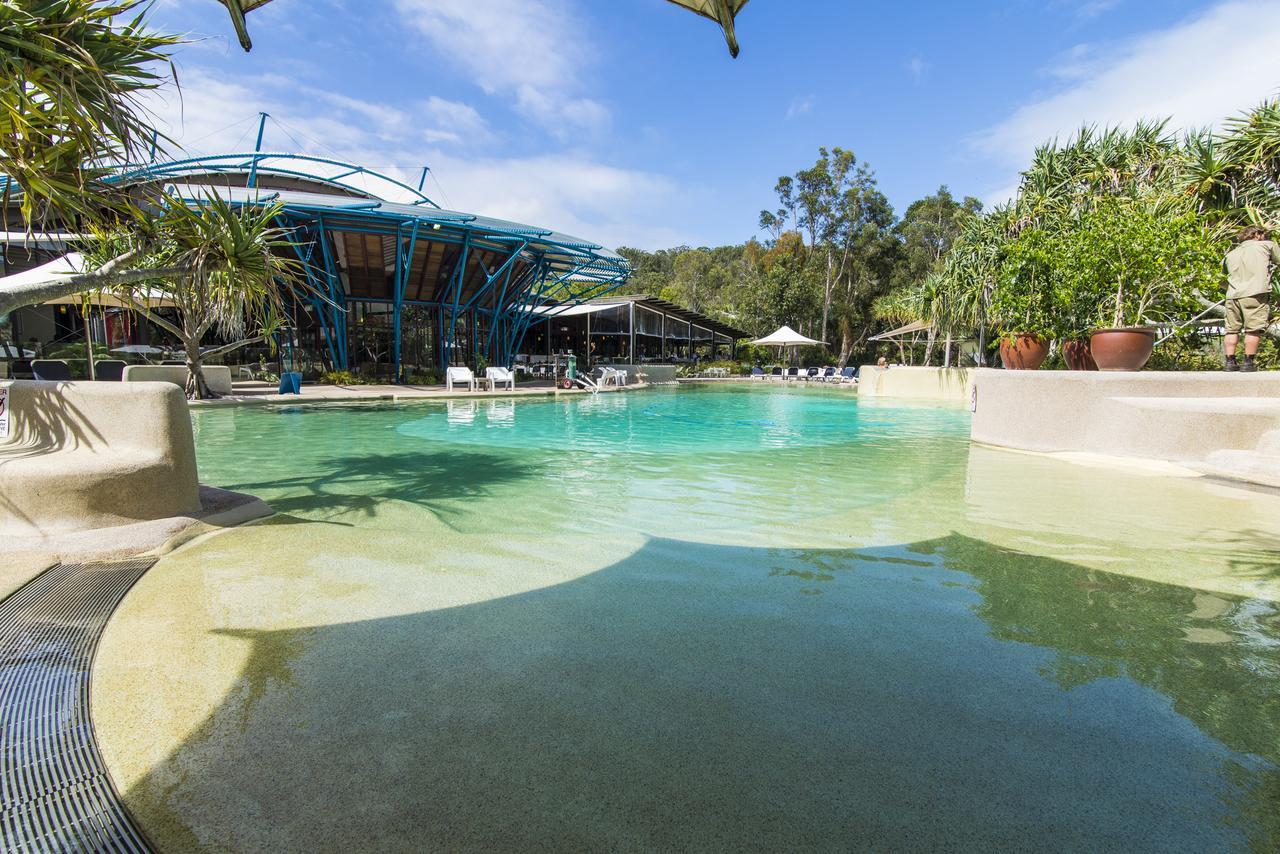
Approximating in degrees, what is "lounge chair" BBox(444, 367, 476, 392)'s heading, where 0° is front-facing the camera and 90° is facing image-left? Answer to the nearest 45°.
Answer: approximately 0°

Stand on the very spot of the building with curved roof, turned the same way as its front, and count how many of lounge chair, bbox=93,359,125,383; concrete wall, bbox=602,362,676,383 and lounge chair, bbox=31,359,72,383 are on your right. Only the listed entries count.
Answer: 2

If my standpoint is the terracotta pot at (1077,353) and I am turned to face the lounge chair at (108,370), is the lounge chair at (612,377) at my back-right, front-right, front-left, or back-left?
front-right

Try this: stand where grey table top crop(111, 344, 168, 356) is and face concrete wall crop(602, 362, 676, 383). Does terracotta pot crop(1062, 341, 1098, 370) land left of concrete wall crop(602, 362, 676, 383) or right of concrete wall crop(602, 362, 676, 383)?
right

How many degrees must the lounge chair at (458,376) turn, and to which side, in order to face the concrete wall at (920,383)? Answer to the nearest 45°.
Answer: approximately 90° to its left

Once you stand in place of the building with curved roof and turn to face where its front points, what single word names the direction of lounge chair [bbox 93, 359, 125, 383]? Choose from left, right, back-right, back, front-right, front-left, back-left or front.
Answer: right

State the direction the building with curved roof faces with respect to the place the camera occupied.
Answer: facing the viewer and to the right of the viewer

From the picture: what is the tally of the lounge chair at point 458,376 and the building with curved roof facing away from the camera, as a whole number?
0

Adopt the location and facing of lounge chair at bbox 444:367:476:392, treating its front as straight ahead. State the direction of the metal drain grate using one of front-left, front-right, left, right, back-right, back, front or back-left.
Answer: front

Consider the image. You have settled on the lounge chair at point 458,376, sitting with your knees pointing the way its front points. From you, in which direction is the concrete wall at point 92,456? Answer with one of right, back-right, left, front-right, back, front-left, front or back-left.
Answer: front

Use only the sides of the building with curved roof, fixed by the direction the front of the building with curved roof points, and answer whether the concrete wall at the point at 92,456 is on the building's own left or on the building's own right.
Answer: on the building's own right

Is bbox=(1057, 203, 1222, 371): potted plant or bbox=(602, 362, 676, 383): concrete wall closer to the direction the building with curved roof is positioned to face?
the potted plant
